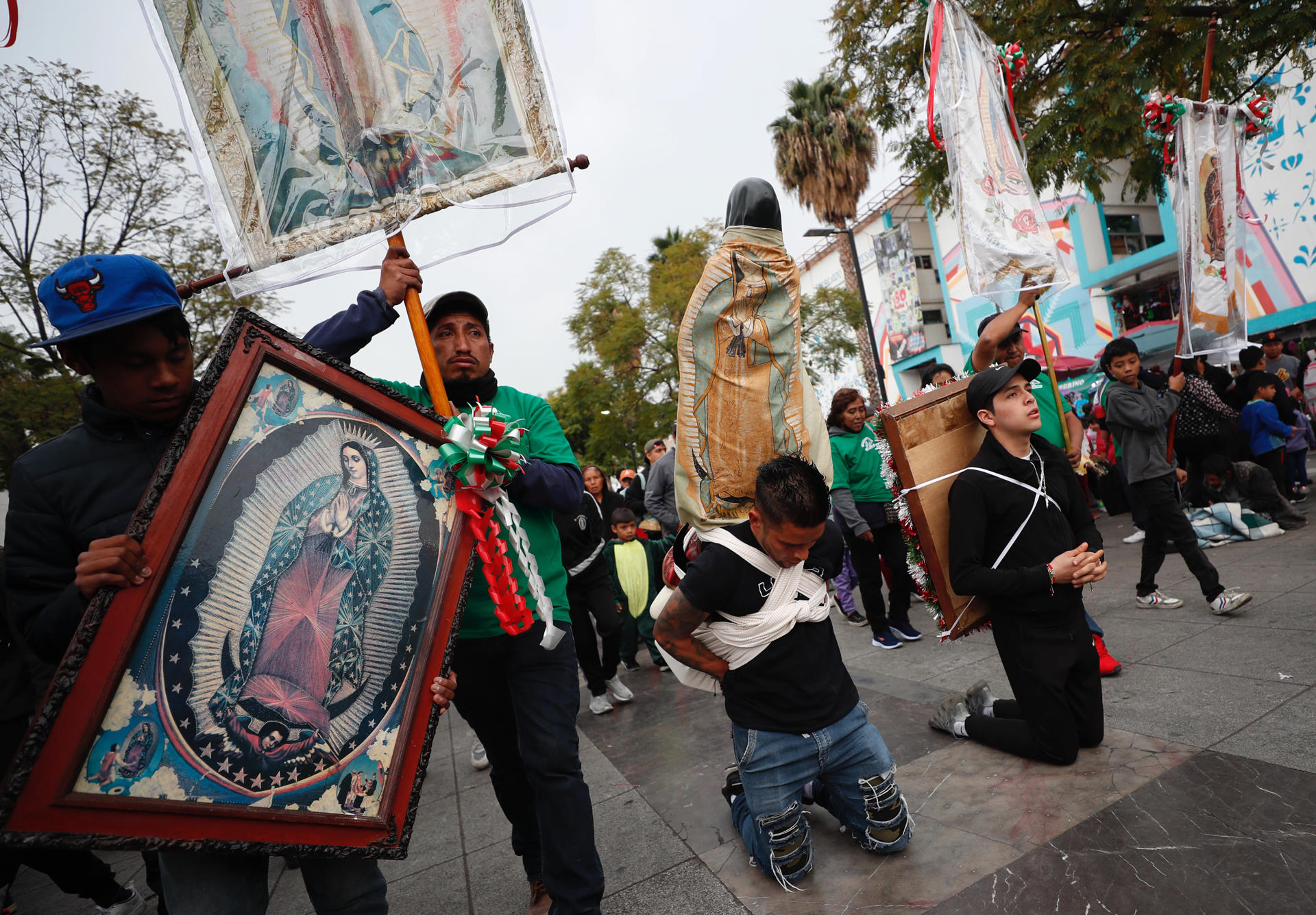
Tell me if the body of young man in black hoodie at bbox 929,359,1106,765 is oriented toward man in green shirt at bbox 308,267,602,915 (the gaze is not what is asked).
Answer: no

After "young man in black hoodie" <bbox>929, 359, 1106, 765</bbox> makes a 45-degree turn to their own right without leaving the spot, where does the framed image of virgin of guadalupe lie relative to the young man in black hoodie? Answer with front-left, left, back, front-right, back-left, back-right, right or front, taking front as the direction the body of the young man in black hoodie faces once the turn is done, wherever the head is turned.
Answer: front-right

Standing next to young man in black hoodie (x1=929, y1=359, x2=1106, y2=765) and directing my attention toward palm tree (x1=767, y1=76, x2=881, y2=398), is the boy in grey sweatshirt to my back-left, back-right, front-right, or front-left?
front-right

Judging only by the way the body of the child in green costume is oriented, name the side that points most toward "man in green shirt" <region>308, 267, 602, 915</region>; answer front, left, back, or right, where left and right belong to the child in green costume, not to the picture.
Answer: front

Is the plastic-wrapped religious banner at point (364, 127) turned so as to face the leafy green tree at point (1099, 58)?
no

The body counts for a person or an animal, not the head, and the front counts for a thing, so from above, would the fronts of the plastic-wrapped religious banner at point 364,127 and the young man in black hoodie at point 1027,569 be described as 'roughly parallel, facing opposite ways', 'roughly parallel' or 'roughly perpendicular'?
roughly parallel

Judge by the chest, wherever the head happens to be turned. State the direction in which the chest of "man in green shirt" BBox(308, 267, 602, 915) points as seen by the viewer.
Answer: toward the camera

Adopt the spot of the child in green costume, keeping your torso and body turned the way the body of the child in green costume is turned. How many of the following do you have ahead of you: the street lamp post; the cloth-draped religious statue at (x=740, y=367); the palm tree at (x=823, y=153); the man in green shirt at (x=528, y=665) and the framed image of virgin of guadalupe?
3

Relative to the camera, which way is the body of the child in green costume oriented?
toward the camera

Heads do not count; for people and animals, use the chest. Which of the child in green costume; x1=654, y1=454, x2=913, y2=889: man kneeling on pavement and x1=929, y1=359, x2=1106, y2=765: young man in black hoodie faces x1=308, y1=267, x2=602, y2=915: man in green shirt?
the child in green costume

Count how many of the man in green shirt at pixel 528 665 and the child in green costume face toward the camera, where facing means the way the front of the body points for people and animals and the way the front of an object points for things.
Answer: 2

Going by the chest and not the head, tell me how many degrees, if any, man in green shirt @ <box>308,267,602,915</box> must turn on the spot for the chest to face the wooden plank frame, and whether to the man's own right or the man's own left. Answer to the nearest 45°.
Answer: approximately 90° to the man's own left

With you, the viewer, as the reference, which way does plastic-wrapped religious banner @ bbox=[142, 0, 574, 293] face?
facing the viewer

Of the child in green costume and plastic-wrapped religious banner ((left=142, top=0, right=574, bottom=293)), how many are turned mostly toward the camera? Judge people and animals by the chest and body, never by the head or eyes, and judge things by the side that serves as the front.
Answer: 2
